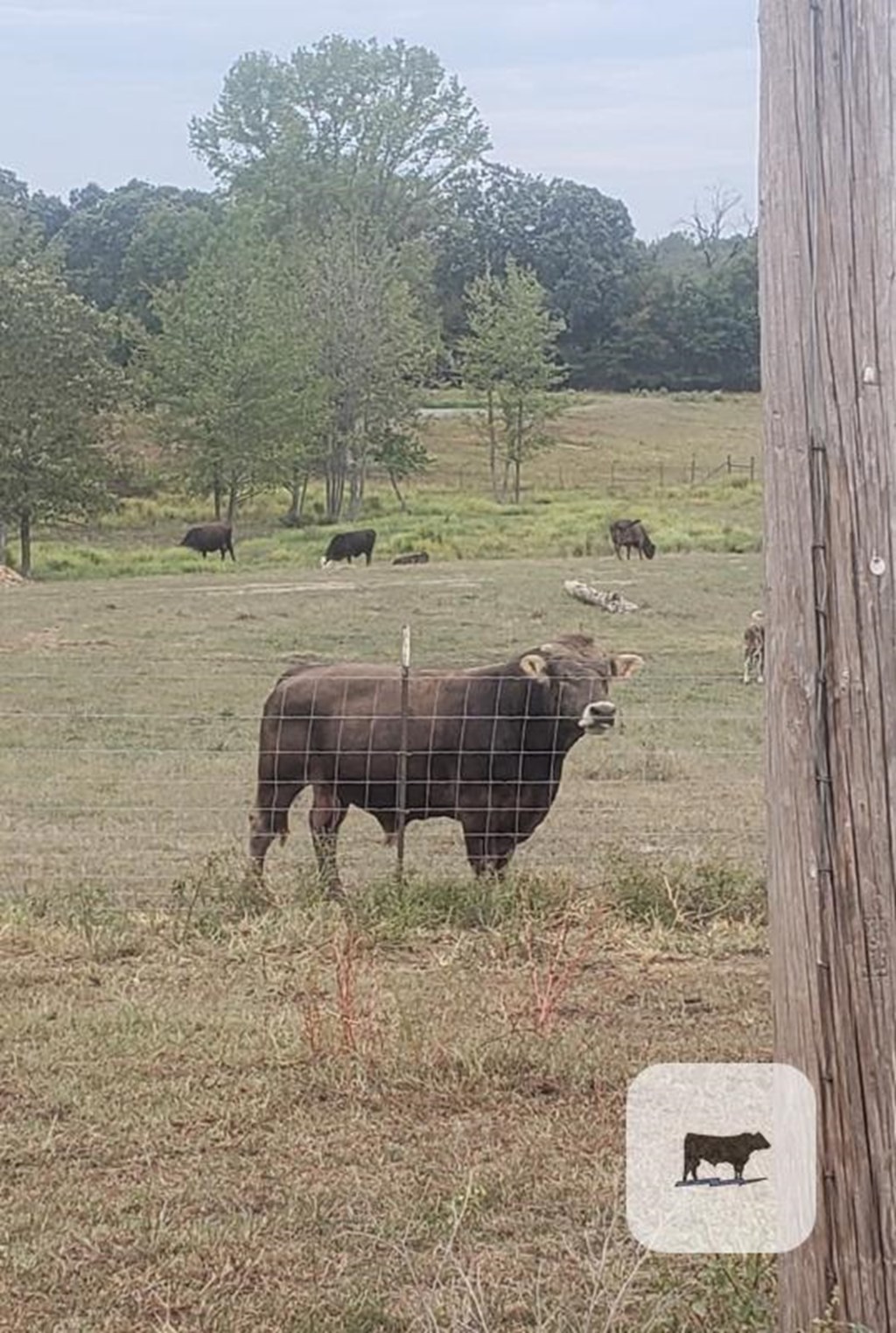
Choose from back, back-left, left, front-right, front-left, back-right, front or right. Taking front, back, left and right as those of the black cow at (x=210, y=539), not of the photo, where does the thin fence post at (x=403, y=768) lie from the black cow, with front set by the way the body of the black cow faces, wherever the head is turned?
left

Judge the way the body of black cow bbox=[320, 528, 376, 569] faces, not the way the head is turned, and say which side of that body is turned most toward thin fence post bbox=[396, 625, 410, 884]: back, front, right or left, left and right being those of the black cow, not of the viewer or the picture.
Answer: left

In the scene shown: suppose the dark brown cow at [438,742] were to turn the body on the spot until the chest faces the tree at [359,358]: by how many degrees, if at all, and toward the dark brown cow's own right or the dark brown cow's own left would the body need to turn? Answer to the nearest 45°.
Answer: approximately 90° to the dark brown cow's own left

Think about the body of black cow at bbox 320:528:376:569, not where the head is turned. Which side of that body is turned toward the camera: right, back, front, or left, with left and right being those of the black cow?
left

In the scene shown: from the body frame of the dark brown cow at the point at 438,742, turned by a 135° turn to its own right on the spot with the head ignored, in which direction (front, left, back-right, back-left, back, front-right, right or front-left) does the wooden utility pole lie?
front-left

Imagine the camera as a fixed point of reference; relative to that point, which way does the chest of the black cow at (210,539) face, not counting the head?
to the viewer's left

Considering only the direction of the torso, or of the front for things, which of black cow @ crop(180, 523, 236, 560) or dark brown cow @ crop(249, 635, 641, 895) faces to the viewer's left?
the black cow

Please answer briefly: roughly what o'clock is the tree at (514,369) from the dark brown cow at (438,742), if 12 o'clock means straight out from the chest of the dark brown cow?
The tree is roughly at 9 o'clock from the dark brown cow.

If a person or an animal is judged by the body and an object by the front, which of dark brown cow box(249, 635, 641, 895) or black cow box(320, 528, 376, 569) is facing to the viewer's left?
the black cow

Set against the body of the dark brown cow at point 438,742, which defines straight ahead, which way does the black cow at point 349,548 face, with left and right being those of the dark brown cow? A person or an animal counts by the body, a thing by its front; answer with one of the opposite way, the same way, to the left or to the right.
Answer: the opposite way

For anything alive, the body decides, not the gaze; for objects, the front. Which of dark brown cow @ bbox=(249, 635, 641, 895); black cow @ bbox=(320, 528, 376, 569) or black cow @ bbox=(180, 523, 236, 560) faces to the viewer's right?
the dark brown cow

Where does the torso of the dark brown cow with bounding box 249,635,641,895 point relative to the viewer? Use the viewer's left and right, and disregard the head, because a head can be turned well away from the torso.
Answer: facing to the right of the viewer

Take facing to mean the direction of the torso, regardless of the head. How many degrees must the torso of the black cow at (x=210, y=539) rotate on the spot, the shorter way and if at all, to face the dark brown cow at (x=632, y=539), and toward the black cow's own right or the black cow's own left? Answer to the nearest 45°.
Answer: approximately 135° to the black cow's own left
